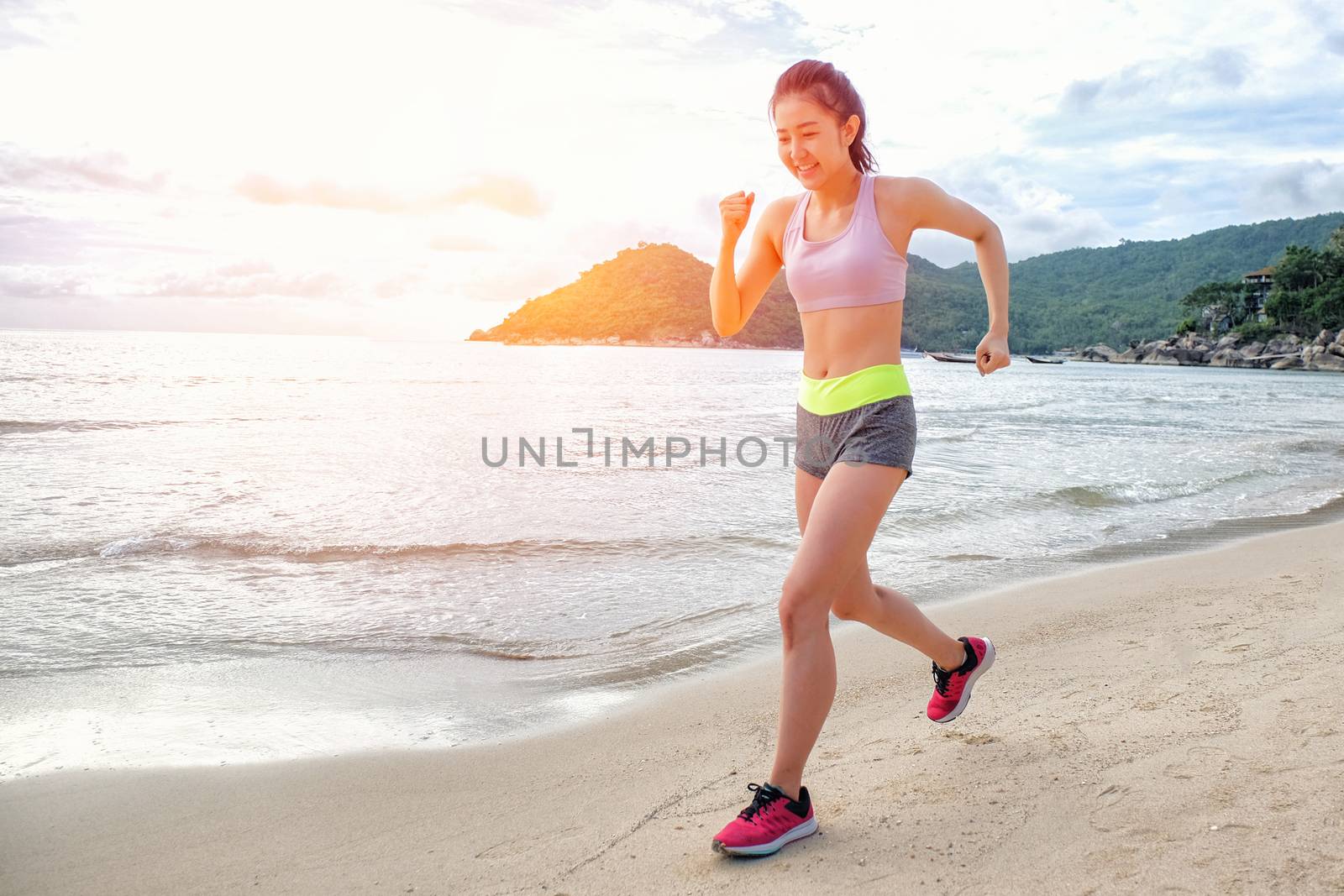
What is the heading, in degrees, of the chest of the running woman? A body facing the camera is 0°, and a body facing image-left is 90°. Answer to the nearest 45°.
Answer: approximately 45°
